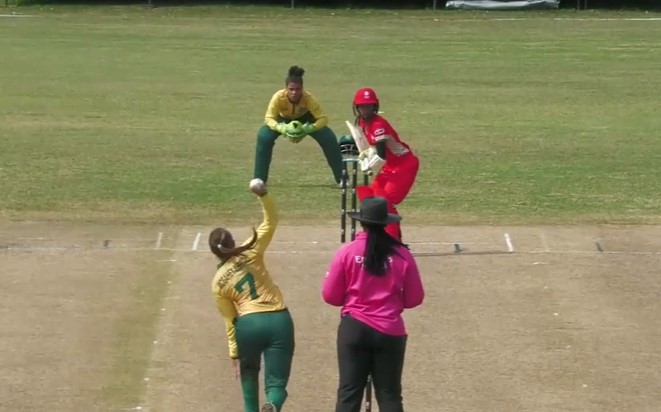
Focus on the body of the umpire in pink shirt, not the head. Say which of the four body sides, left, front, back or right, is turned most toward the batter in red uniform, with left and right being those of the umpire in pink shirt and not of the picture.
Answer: front

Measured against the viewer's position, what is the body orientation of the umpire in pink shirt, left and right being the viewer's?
facing away from the viewer

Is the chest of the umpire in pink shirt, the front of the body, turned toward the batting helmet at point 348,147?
yes
